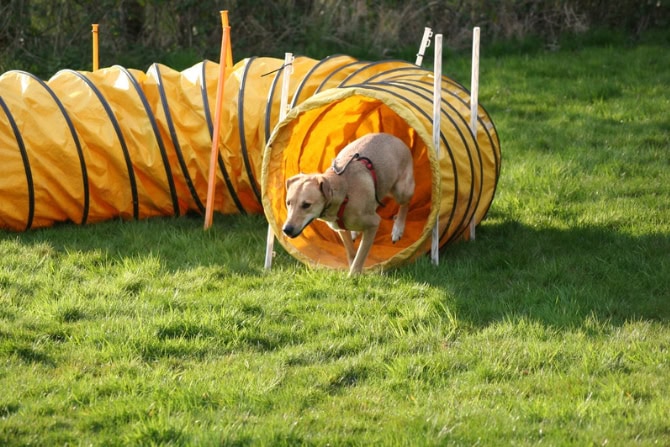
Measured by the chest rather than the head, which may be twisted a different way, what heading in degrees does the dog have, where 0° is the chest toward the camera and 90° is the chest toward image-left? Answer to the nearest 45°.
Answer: approximately 45°

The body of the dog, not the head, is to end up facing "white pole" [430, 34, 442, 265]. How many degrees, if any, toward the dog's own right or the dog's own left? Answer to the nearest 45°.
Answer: approximately 135° to the dog's own left

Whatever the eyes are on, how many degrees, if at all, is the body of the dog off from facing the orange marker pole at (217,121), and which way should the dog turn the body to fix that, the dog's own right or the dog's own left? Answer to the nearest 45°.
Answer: approximately 90° to the dog's own right

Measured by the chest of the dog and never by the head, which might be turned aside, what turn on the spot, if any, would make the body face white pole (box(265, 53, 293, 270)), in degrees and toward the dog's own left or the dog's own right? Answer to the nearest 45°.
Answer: approximately 90° to the dog's own right
